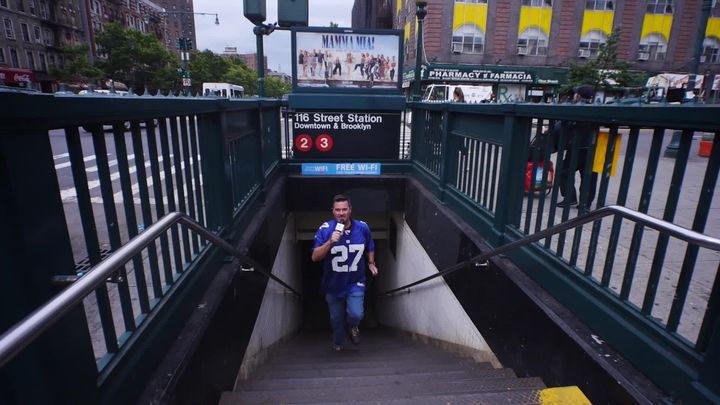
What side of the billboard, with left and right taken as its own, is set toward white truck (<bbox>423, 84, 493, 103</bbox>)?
back

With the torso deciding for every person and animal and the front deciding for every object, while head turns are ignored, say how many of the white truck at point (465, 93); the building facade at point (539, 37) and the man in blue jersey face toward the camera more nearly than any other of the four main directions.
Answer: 2

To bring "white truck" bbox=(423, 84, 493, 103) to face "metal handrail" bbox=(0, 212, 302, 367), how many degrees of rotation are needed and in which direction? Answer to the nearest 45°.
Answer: approximately 90° to its left

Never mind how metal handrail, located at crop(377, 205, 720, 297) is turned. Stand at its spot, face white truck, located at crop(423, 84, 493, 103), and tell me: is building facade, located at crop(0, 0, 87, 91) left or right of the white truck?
left

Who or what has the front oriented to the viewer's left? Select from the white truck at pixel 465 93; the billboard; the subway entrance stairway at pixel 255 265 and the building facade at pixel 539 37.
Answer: the white truck

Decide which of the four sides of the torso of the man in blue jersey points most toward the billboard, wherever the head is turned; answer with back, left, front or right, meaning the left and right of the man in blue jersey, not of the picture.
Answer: back

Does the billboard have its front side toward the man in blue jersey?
yes

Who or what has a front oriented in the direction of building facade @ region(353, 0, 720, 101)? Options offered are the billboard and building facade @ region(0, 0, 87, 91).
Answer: building facade @ region(0, 0, 87, 91)

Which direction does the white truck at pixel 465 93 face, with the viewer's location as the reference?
facing to the left of the viewer

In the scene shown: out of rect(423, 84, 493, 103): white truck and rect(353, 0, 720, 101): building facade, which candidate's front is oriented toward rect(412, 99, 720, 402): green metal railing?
the building facade
